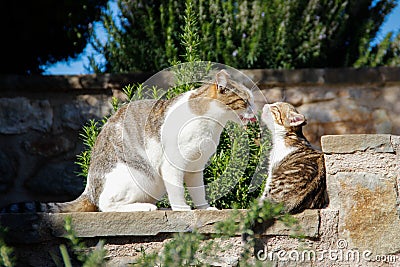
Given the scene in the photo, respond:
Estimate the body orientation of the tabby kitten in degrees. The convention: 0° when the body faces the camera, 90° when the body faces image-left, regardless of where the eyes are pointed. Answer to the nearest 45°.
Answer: approximately 90°

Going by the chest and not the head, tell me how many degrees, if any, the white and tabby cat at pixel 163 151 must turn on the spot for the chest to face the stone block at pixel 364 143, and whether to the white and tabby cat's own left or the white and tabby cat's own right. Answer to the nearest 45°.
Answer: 0° — it already faces it

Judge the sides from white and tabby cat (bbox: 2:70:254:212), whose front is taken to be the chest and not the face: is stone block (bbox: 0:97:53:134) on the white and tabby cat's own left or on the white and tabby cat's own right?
on the white and tabby cat's own left

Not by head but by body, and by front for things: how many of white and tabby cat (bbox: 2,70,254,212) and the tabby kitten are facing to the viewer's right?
1

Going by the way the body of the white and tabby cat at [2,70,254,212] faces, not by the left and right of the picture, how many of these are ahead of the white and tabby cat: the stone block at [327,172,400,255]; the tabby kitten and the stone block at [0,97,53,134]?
2

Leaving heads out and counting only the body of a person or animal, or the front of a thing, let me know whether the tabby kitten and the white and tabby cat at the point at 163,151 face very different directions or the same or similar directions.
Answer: very different directions

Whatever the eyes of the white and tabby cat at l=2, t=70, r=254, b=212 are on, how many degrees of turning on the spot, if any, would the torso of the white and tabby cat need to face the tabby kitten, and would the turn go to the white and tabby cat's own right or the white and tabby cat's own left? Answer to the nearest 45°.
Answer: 0° — it already faces it

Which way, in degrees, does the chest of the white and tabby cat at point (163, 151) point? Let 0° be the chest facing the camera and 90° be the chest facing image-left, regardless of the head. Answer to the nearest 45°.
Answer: approximately 270°
